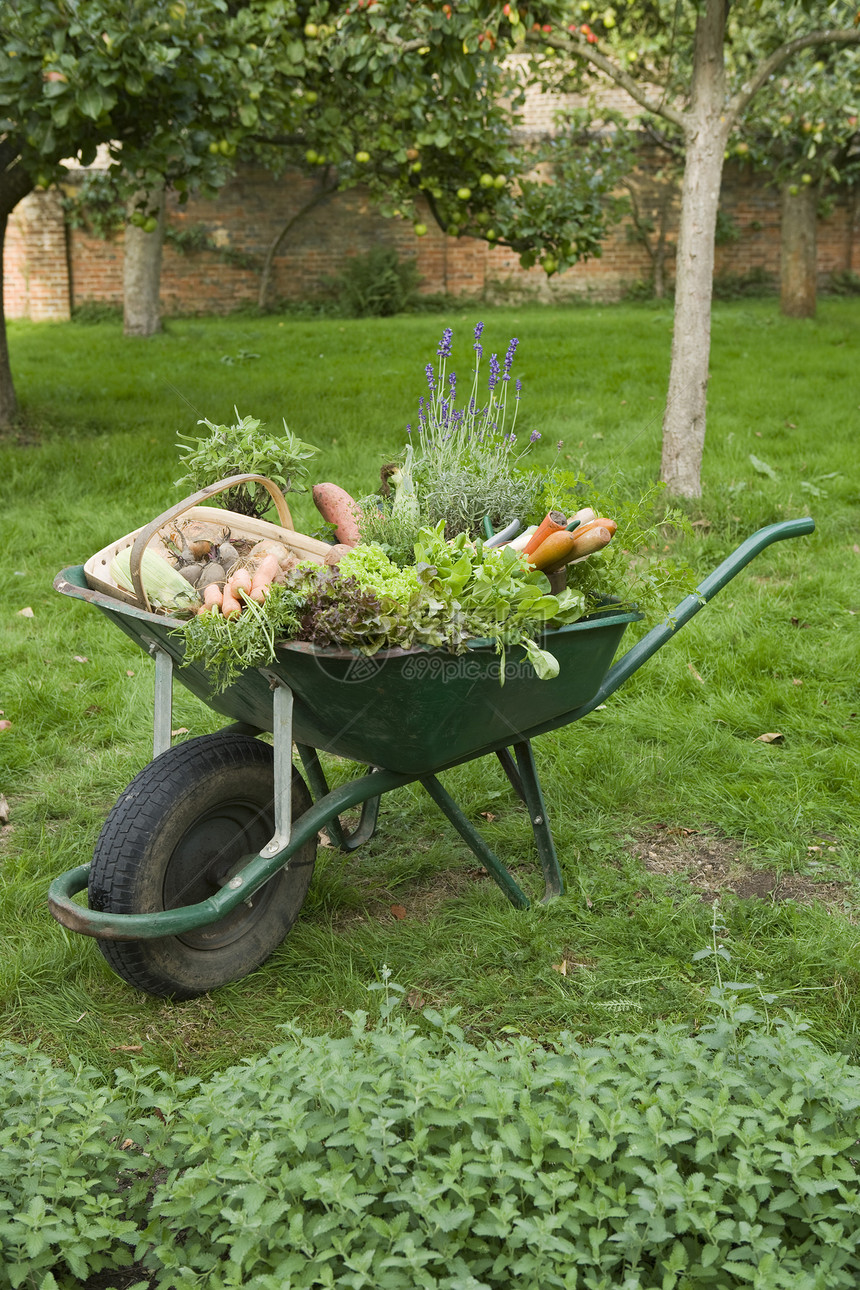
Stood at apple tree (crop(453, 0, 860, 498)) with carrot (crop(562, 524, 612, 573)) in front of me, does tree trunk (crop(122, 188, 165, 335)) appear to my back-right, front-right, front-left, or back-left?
back-right

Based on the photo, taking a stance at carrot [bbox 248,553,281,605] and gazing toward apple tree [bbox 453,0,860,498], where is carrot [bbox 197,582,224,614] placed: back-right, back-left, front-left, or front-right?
back-left

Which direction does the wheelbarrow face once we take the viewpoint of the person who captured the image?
facing the viewer and to the left of the viewer

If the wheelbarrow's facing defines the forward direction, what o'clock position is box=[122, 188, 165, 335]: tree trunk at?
The tree trunk is roughly at 4 o'clock from the wheelbarrow.
